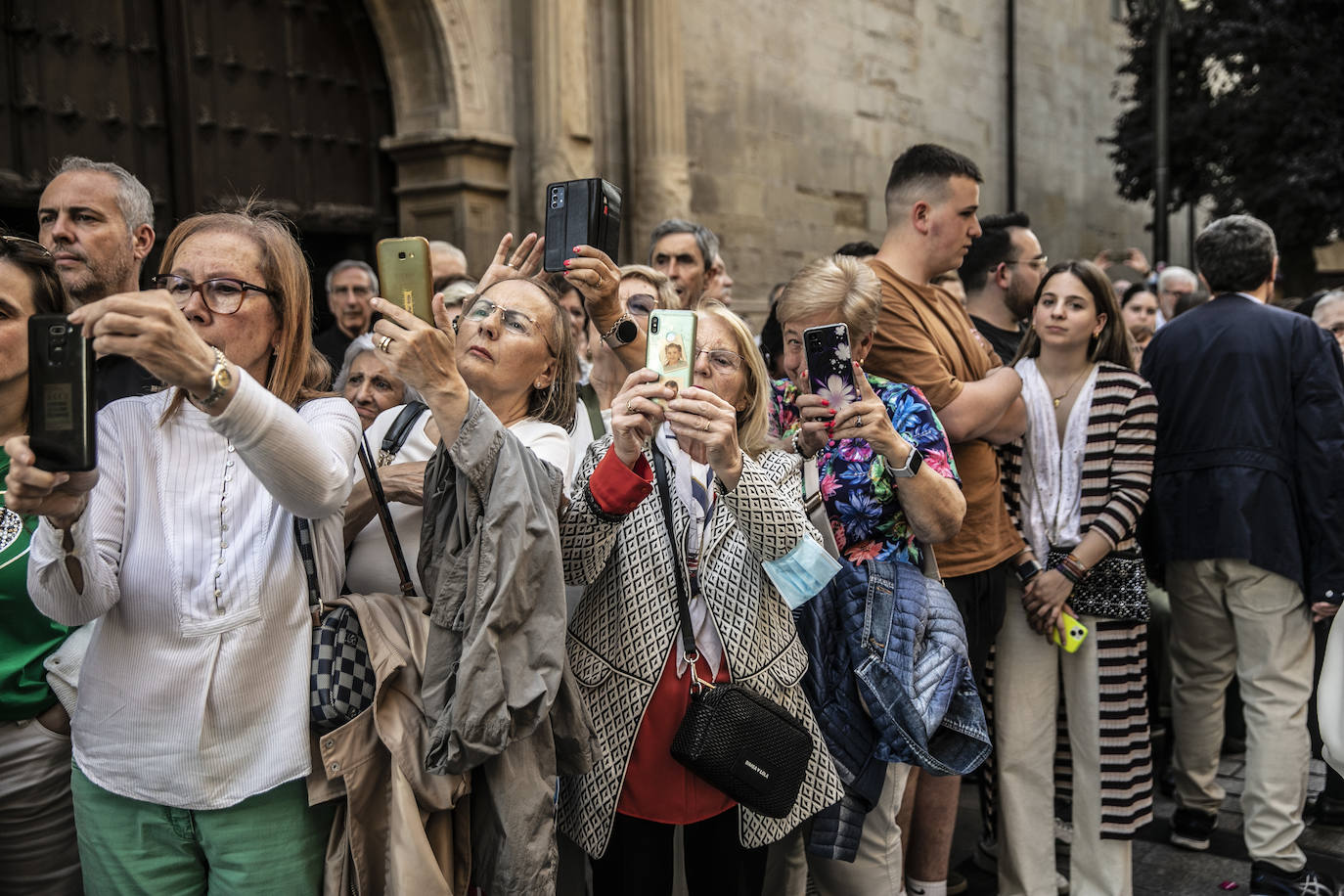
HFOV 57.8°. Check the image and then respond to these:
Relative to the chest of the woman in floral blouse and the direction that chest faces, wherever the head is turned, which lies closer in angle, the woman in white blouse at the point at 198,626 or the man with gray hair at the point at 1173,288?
the woman in white blouse

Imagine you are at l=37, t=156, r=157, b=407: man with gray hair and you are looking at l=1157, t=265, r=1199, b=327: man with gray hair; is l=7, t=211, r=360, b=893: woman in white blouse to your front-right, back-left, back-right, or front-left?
back-right

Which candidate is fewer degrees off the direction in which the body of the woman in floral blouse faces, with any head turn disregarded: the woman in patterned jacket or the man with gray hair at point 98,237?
the woman in patterned jacket

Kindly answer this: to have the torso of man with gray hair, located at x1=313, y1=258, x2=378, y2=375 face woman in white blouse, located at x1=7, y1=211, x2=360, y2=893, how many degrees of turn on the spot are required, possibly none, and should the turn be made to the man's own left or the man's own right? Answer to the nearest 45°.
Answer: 0° — they already face them

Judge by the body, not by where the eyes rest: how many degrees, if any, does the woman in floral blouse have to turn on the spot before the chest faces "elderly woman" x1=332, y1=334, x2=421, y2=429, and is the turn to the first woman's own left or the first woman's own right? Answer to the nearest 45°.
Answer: approximately 45° to the first woman's own right

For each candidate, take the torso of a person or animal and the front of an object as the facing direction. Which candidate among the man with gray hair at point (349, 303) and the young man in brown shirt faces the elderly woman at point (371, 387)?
the man with gray hair

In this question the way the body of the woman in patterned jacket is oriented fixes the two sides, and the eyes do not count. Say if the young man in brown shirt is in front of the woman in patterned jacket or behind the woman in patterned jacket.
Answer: behind

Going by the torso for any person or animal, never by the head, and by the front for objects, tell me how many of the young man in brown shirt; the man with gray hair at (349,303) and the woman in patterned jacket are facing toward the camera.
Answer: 2
